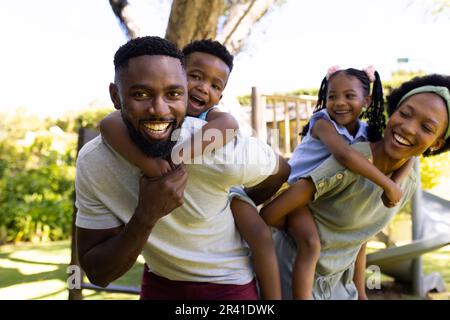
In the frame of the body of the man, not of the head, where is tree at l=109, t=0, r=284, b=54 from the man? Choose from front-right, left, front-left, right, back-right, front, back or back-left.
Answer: back

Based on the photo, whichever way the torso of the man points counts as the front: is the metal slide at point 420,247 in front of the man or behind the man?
behind

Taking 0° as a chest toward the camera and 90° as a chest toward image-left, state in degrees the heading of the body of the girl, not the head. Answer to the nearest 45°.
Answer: approximately 315°

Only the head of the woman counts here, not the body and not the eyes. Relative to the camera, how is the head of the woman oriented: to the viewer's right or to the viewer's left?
to the viewer's left

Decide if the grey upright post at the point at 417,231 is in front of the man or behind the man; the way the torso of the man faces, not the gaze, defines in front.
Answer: behind

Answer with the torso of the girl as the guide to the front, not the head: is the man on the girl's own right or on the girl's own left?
on the girl's own right

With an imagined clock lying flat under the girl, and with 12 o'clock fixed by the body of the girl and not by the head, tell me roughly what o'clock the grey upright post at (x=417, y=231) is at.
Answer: The grey upright post is roughly at 8 o'clock from the girl.

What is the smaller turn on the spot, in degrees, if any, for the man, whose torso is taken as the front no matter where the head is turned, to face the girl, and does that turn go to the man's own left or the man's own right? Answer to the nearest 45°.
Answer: approximately 135° to the man's own left
